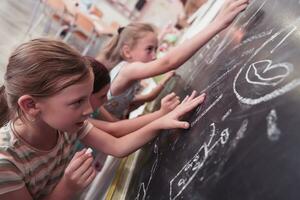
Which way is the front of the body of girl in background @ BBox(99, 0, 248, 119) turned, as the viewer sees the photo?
to the viewer's right
